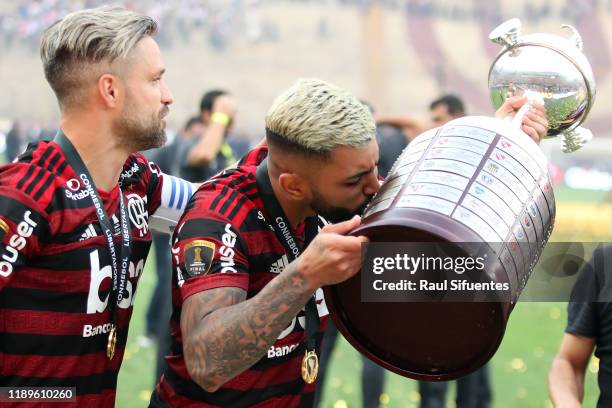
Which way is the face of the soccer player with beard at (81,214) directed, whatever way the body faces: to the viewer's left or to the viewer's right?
to the viewer's right

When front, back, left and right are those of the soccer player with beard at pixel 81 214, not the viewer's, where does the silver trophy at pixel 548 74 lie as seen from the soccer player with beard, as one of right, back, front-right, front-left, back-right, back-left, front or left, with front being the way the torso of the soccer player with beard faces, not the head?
front-left

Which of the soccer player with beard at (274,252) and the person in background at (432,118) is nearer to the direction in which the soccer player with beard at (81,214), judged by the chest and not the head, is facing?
the soccer player with beard

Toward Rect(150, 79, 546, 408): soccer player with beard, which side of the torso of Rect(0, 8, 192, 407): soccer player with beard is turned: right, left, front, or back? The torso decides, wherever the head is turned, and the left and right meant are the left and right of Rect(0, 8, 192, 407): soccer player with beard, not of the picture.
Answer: front

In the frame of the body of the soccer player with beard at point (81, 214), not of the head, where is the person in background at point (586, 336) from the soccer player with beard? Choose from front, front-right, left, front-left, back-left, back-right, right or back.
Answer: front-left

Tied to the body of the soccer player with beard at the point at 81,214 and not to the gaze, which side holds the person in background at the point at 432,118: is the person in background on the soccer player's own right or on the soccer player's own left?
on the soccer player's own left

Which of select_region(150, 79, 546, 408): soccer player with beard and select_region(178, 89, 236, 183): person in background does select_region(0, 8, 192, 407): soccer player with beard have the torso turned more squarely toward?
the soccer player with beard

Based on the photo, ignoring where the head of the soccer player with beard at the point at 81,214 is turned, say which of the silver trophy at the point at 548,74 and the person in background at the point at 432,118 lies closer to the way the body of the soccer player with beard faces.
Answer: the silver trophy

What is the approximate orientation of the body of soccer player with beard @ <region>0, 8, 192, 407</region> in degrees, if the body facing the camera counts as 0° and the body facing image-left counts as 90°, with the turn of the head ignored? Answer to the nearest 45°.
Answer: approximately 315°

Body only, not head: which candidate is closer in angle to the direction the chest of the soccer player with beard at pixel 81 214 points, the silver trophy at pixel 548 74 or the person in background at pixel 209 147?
the silver trophy
